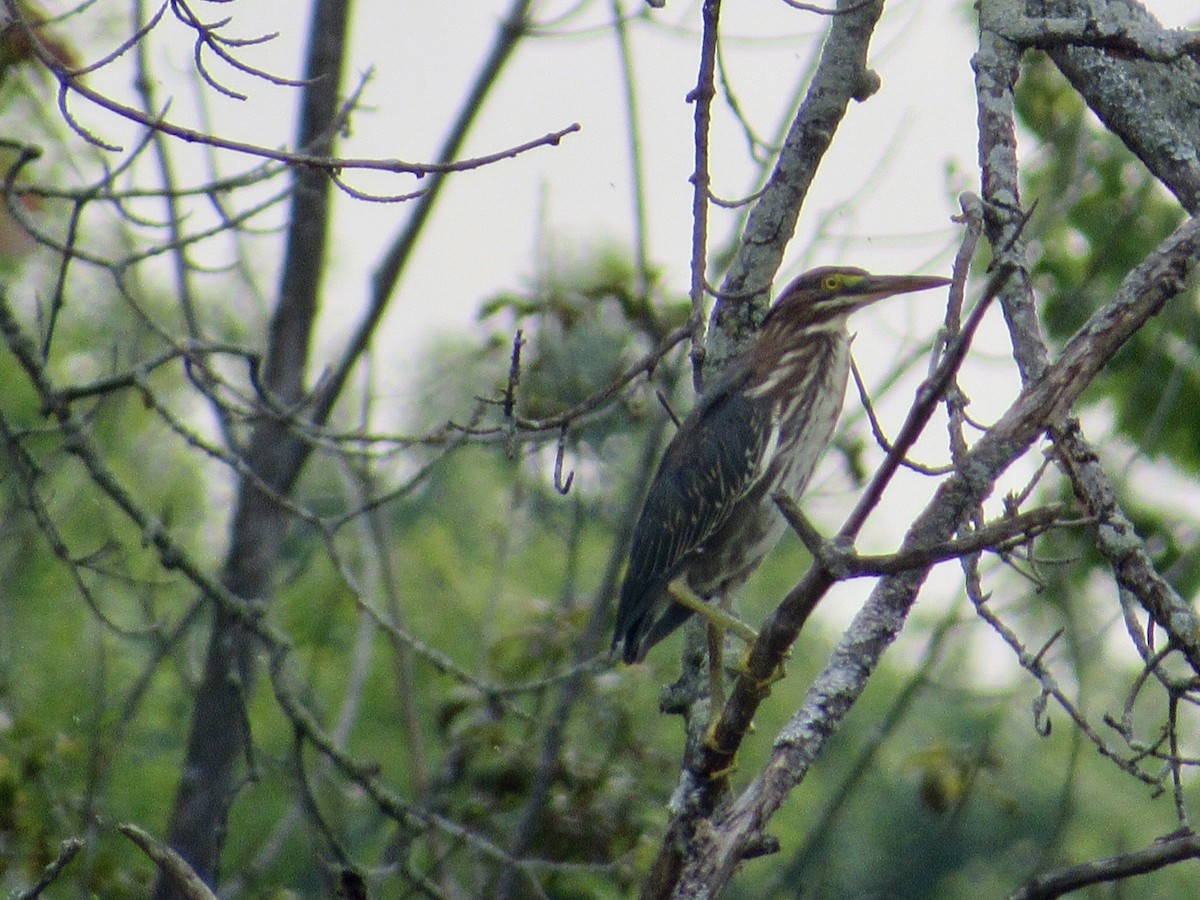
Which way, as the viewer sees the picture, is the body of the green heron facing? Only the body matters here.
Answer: to the viewer's right
